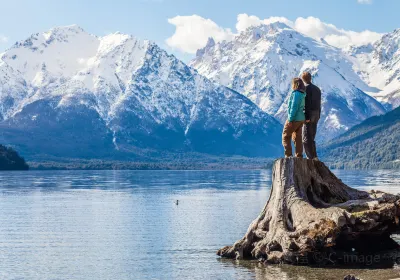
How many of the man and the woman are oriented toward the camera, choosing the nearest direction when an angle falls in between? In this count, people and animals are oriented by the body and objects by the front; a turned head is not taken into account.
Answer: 0

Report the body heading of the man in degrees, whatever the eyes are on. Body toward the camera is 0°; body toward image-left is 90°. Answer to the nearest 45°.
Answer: approximately 135°

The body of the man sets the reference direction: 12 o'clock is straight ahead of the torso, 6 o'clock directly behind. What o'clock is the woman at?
The woman is roughly at 10 o'clock from the man.
